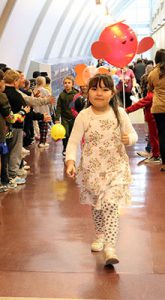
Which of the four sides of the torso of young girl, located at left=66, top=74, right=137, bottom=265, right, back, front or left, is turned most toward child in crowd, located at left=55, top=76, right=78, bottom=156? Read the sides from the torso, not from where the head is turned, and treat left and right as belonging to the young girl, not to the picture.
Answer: back

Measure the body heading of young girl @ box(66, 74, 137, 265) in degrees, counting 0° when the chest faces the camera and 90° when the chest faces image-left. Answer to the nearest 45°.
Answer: approximately 0°

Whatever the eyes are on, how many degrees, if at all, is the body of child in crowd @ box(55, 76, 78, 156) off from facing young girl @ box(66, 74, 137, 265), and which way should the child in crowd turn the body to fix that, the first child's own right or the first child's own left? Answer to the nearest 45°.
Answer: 0° — they already face them

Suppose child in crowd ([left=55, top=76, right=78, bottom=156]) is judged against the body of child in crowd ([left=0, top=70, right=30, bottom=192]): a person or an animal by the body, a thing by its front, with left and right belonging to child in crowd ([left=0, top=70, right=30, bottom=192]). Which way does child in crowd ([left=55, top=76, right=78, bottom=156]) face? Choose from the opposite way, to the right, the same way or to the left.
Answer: to the right

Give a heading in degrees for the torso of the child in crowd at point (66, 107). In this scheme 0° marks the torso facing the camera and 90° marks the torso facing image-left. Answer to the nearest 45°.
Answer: approximately 0°

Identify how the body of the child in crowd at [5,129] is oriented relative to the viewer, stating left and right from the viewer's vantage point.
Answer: facing to the right of the viewer
